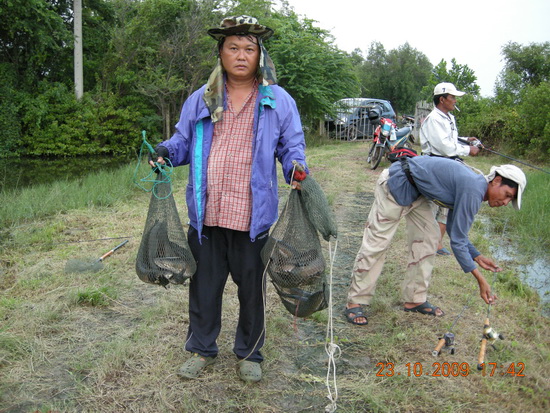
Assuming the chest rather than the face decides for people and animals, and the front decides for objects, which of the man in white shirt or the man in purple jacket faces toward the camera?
the man in purple jacket

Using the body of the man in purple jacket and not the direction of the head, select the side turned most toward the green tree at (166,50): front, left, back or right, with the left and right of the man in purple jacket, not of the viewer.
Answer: back

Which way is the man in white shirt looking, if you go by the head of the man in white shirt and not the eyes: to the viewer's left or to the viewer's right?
to the viewer's right

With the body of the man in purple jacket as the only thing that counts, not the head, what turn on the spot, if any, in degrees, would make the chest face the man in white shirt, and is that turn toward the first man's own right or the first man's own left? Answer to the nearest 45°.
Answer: approximately 135° to the first man's own left

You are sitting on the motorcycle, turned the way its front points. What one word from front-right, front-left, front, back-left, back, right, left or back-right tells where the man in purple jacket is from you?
front-left

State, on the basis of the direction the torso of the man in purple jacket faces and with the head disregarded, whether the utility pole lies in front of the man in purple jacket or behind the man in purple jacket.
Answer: behind

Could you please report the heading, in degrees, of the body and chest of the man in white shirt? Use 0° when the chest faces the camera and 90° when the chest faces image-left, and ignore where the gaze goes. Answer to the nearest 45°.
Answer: approximately 270°

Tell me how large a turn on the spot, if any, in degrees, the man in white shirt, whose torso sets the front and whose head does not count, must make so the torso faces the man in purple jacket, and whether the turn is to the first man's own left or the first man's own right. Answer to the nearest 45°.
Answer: approximately 90° to the first man's own right

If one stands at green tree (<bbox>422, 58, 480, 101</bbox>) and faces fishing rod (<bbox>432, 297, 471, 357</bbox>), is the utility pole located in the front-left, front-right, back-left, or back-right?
front-right

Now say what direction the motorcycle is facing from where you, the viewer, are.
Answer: facing the viewer and to the left of the viewer

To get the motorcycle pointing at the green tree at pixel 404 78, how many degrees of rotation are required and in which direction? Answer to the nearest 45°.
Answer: approximately 135° to its right

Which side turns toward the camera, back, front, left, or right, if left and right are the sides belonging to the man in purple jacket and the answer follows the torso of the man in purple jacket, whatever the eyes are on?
front
